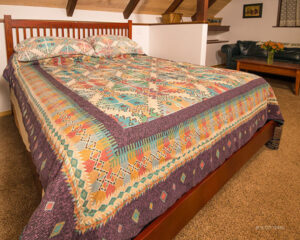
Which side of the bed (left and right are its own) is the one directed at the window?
left

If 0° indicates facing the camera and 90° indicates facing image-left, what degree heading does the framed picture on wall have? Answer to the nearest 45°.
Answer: approximately 0°

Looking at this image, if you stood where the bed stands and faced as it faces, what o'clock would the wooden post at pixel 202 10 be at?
The wooden post is roughly at 8 o'clock from the bed.

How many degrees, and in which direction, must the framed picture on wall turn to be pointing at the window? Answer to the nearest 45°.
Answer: approximately 45° to its left

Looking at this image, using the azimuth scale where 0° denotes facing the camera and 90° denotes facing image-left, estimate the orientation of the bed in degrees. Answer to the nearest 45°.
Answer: approximately 315°
